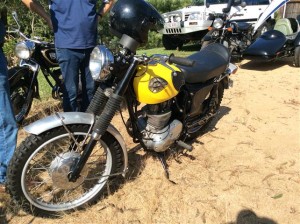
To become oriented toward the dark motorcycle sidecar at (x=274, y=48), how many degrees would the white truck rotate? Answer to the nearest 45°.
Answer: approximately 90° to its left

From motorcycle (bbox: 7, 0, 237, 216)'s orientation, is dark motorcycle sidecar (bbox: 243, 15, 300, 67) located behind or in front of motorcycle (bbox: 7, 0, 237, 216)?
behind

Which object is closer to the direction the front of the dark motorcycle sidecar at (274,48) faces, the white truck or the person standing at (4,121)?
the person standing

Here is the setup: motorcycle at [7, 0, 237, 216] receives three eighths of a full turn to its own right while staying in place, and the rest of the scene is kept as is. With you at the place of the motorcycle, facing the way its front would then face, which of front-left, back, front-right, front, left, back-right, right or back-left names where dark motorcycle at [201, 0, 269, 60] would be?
front-right

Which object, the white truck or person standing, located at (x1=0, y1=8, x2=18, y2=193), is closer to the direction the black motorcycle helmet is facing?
the white truck

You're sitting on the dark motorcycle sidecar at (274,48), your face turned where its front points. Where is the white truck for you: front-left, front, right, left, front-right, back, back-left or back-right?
right

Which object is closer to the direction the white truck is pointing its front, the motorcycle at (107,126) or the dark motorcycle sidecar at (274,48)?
the motorcycle

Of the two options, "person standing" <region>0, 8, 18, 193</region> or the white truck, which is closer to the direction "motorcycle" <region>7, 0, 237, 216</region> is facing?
the person standing

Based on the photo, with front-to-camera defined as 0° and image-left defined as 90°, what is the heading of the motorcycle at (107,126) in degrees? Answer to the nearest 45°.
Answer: approximately 45°
